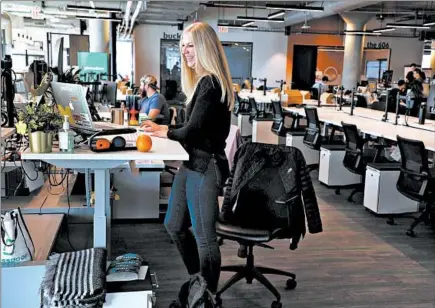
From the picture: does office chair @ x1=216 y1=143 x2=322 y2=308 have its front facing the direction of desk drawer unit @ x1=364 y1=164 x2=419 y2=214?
no

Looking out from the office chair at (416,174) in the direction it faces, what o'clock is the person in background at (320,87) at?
The person in background is roughly at 10 o'clock from the office chair.

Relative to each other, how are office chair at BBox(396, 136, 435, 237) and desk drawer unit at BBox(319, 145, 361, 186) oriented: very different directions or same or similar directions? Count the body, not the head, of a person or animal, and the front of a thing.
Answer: very different directions

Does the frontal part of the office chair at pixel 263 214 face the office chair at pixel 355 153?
no

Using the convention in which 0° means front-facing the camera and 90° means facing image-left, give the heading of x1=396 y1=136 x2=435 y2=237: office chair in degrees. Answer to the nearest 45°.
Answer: approximately 225°

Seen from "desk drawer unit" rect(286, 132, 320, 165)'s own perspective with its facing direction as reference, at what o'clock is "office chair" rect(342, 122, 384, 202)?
The office chair is roughly at 10 o'clock from the desk drawer unit.

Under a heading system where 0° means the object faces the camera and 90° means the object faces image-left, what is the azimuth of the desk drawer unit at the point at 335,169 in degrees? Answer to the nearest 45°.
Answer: approximately 45°

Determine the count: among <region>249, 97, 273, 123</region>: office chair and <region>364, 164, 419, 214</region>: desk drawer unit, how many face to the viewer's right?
1
